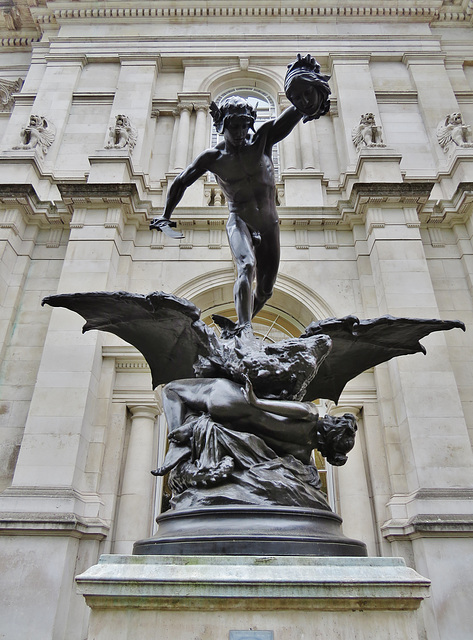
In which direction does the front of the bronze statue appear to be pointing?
toward the camera
